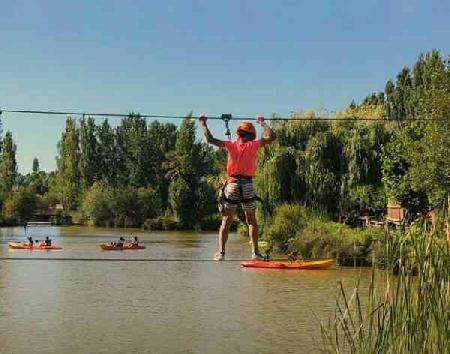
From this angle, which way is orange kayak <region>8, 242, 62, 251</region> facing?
to the viewer's left

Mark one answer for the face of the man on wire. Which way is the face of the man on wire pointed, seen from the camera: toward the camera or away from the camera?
away from the camera

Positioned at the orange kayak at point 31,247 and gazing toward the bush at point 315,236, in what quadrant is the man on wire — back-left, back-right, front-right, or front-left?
front-right
